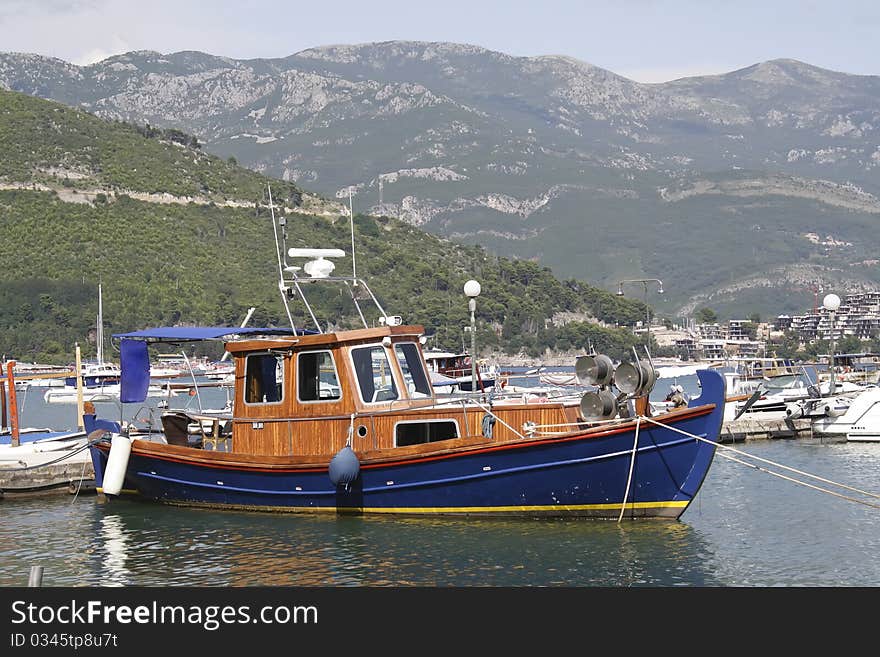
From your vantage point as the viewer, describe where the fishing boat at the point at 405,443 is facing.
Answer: facing the viewer and to the right of the viewer

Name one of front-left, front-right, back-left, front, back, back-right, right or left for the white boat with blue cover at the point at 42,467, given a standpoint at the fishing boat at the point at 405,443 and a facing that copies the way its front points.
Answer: back
